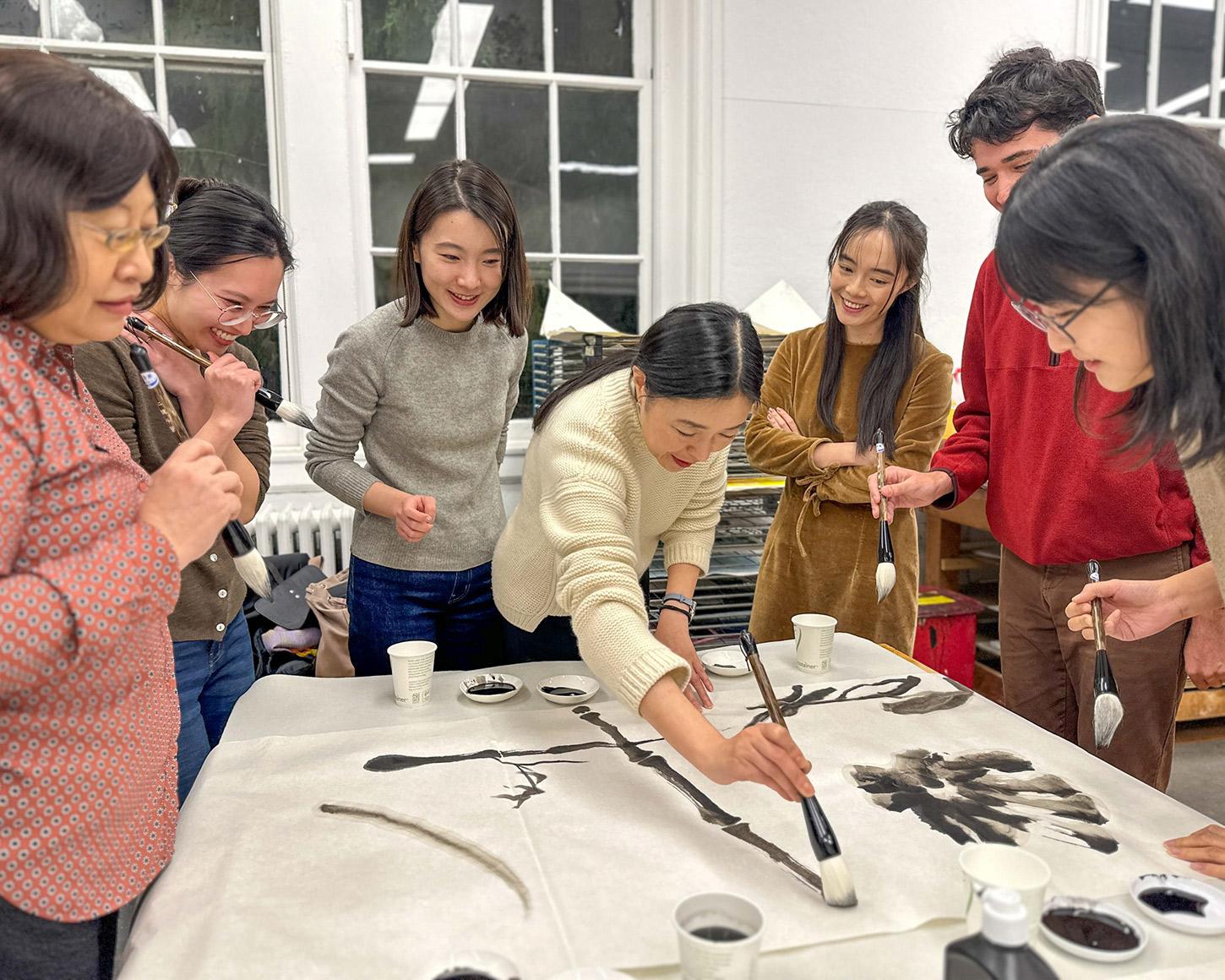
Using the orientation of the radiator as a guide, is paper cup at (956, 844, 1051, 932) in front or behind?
in front

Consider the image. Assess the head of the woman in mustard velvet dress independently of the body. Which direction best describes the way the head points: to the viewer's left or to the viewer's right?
to the viewer's left

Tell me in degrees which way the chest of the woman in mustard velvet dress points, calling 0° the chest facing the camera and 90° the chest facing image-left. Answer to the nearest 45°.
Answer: approximately 45°

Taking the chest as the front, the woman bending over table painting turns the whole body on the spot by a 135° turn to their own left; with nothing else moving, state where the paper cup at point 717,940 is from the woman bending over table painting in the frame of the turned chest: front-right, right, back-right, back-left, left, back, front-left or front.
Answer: back

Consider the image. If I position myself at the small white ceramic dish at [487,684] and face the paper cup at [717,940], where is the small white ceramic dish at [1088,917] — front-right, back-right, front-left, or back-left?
front-left

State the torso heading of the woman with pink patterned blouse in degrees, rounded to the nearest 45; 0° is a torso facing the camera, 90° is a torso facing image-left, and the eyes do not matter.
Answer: approximately 270°

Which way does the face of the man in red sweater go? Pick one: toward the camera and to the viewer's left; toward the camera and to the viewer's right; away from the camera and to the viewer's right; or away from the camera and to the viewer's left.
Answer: toward the camera and to the viewer's left

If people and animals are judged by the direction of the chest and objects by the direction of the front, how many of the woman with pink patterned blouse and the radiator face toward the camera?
1

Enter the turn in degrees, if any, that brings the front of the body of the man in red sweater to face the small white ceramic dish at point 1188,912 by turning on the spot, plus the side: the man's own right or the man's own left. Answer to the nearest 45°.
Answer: approximately 45° to the man's own left

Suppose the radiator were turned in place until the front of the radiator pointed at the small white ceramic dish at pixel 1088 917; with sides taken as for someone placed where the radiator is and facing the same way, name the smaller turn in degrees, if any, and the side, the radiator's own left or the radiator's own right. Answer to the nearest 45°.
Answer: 0° — it already faces it

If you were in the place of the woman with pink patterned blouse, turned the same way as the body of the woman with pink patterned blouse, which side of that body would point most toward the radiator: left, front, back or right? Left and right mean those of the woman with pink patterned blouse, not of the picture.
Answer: left

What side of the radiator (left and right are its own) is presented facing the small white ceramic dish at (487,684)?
front
